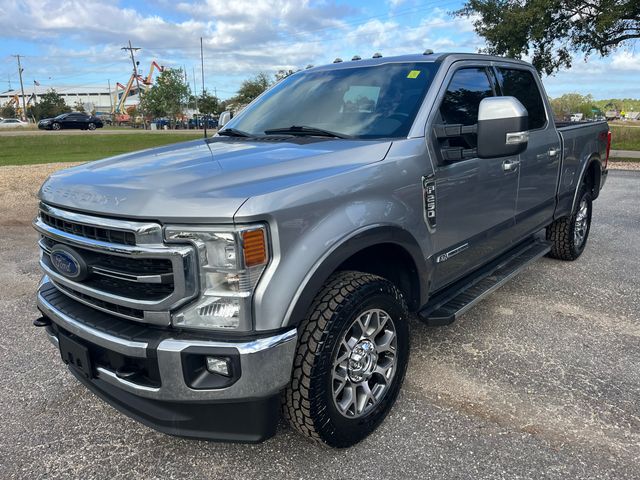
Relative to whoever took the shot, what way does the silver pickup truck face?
facing the viewer and to the left of the viewer

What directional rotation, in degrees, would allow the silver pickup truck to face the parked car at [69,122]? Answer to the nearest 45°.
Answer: approximately 90° to its right
